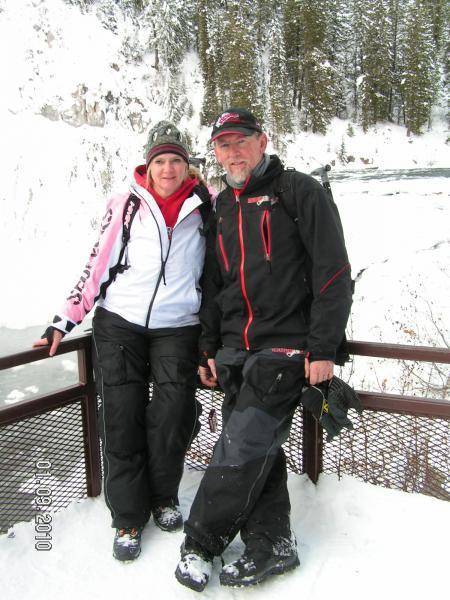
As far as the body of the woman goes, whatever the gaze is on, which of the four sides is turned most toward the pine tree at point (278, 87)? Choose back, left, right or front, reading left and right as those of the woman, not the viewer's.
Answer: back

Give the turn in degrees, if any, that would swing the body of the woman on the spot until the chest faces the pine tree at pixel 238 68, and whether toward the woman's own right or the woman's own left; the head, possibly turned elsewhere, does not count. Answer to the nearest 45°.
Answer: approximately 180°

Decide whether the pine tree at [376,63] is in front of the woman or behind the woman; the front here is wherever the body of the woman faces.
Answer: behind

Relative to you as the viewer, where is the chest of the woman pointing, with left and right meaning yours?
facing the viewer

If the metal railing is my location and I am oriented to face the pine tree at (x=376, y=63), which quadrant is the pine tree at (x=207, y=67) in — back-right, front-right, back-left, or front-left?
front-left

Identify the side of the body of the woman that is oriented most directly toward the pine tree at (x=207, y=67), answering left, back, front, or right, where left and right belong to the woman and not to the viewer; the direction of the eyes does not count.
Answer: back

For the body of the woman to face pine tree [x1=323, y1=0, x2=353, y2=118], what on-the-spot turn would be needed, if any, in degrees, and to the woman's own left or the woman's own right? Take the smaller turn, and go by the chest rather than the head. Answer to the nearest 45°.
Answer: approximately 135° to the woman's own left

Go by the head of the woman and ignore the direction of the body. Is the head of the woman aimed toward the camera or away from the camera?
toward the camera

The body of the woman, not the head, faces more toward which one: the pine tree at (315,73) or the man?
the man

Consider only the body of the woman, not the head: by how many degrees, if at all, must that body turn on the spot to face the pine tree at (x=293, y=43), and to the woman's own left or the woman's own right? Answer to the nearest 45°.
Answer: approximately 180°

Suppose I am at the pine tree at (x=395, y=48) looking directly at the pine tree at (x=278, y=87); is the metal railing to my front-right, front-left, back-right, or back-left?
front-left

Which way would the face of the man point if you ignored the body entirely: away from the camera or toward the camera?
toward the camera

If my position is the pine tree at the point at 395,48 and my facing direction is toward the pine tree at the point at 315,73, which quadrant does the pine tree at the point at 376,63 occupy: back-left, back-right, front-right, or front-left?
front-left
